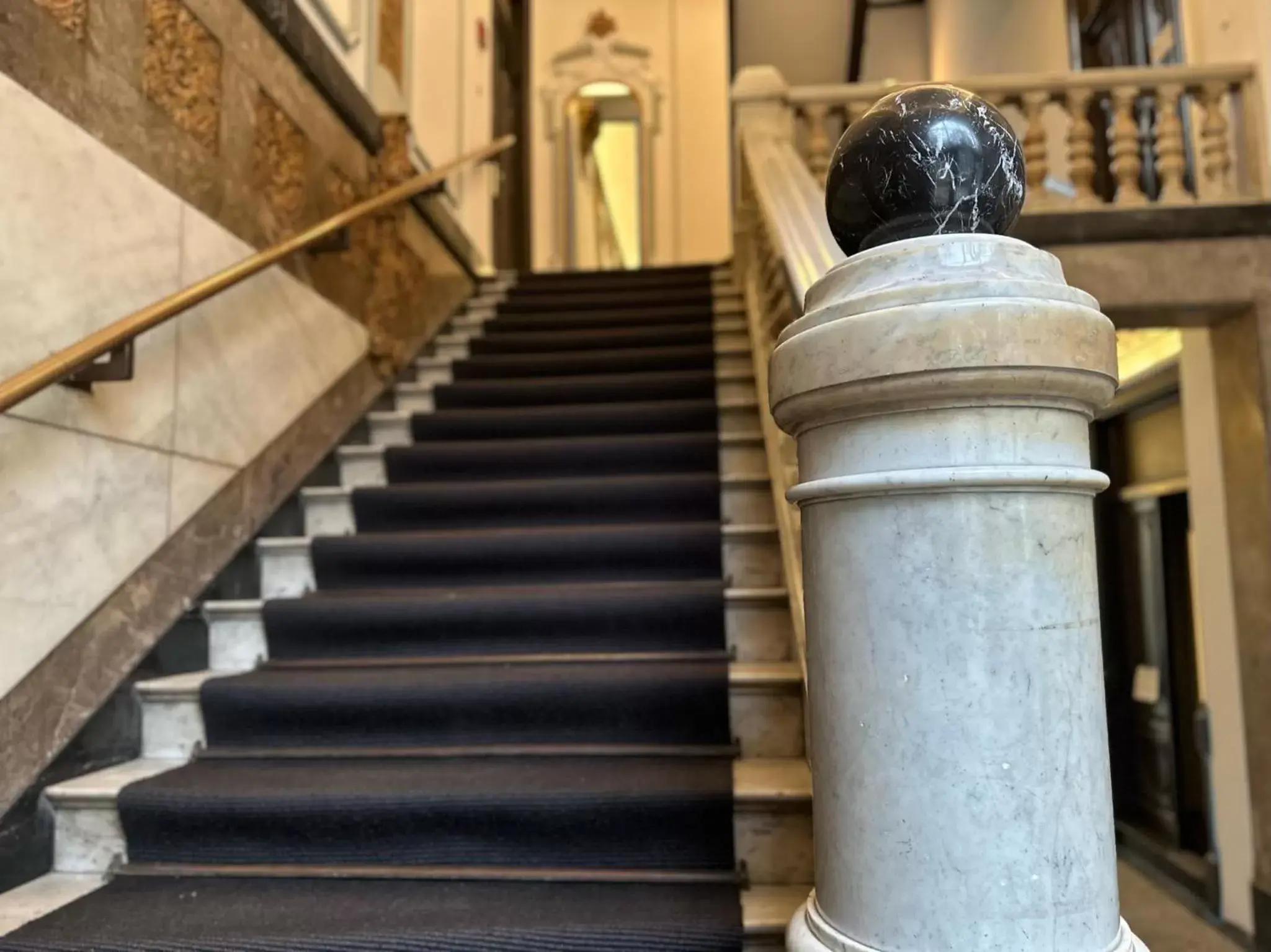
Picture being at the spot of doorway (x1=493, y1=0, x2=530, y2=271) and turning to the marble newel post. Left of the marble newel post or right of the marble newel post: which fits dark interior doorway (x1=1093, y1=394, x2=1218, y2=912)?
left

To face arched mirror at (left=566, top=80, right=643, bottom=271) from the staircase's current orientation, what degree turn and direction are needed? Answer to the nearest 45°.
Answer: approximately 180°

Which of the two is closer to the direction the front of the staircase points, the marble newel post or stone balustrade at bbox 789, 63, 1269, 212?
the marble newel post

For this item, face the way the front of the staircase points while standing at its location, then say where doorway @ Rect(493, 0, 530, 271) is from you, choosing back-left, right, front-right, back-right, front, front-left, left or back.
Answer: back

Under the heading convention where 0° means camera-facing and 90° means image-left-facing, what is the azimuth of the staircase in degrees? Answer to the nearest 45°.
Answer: approximately 0°

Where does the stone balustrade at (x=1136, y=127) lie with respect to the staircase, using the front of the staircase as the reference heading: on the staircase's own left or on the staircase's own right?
on the staircase's own left
